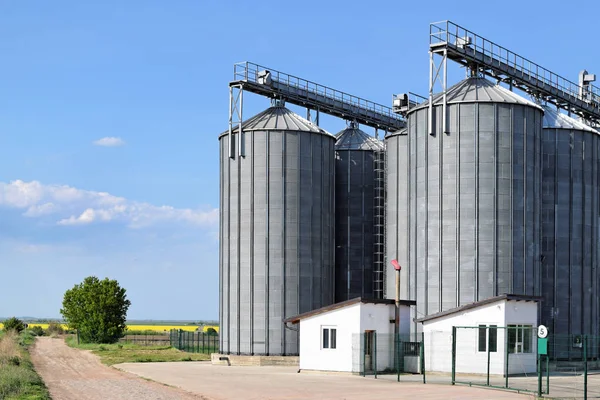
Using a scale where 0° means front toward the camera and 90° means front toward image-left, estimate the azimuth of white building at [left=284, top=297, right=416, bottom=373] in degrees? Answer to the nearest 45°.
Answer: approximately 315°
